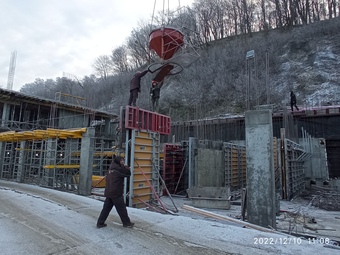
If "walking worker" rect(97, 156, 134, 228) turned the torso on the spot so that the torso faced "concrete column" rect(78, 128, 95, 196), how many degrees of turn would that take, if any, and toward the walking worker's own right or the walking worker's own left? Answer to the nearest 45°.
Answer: approximately 90° to the walking worker's own left

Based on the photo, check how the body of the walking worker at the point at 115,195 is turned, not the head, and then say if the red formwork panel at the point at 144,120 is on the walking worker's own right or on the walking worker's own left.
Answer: on the walking worker's own left

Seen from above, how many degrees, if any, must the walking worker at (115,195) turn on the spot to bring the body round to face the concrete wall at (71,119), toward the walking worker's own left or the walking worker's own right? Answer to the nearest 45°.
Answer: approximately 90° to the walking worker's own left

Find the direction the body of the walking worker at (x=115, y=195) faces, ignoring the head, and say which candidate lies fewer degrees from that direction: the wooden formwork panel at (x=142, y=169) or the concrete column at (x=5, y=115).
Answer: the wooden formwork panel

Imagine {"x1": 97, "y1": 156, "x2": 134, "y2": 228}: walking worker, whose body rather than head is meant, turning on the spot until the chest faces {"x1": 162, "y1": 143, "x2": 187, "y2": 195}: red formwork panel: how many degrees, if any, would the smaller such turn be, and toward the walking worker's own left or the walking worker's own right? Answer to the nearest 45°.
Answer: approximately 45° to the walking worker's own left

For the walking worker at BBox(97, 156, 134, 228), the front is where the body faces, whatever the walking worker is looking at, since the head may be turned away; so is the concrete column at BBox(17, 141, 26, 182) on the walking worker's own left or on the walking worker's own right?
on the walking worker's own left
